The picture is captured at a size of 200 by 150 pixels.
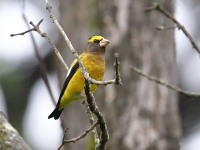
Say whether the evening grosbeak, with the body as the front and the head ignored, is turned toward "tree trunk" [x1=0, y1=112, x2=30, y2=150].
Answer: no

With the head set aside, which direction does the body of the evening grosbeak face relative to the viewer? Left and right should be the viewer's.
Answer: facing the viewer and to the right of the viewer
